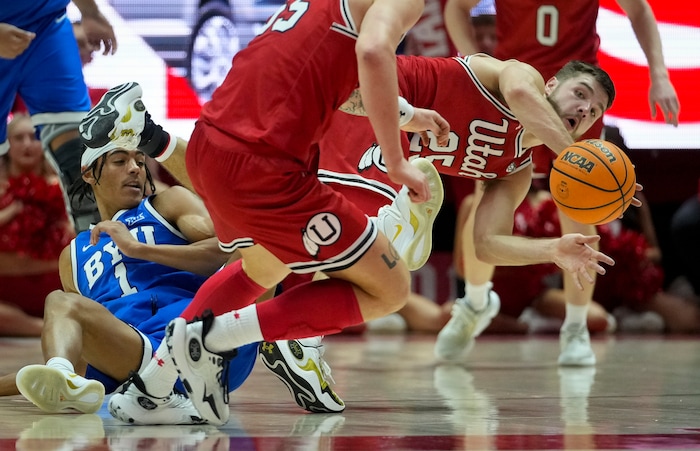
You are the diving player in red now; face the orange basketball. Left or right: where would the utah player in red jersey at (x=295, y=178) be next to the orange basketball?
right

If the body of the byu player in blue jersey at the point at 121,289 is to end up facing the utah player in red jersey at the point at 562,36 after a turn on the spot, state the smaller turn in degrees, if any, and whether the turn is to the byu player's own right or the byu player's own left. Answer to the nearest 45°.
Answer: approximately 135° to the byu player's own left

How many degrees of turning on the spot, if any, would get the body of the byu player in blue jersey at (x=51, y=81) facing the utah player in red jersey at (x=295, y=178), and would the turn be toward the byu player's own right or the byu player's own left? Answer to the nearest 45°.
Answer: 0° — they already face them

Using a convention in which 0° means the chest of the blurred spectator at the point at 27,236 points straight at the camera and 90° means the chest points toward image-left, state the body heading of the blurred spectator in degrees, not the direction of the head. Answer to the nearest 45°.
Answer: approximately 0°

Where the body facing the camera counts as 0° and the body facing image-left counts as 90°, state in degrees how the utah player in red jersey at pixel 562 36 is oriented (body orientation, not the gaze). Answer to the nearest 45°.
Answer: approximately 0°

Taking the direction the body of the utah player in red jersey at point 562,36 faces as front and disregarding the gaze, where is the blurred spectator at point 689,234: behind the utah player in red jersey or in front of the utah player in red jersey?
behind

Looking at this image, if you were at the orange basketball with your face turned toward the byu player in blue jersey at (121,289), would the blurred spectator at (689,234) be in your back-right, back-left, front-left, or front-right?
back-right

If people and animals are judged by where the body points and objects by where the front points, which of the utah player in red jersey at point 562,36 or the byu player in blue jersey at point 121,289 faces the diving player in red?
the utah player in red jersey
